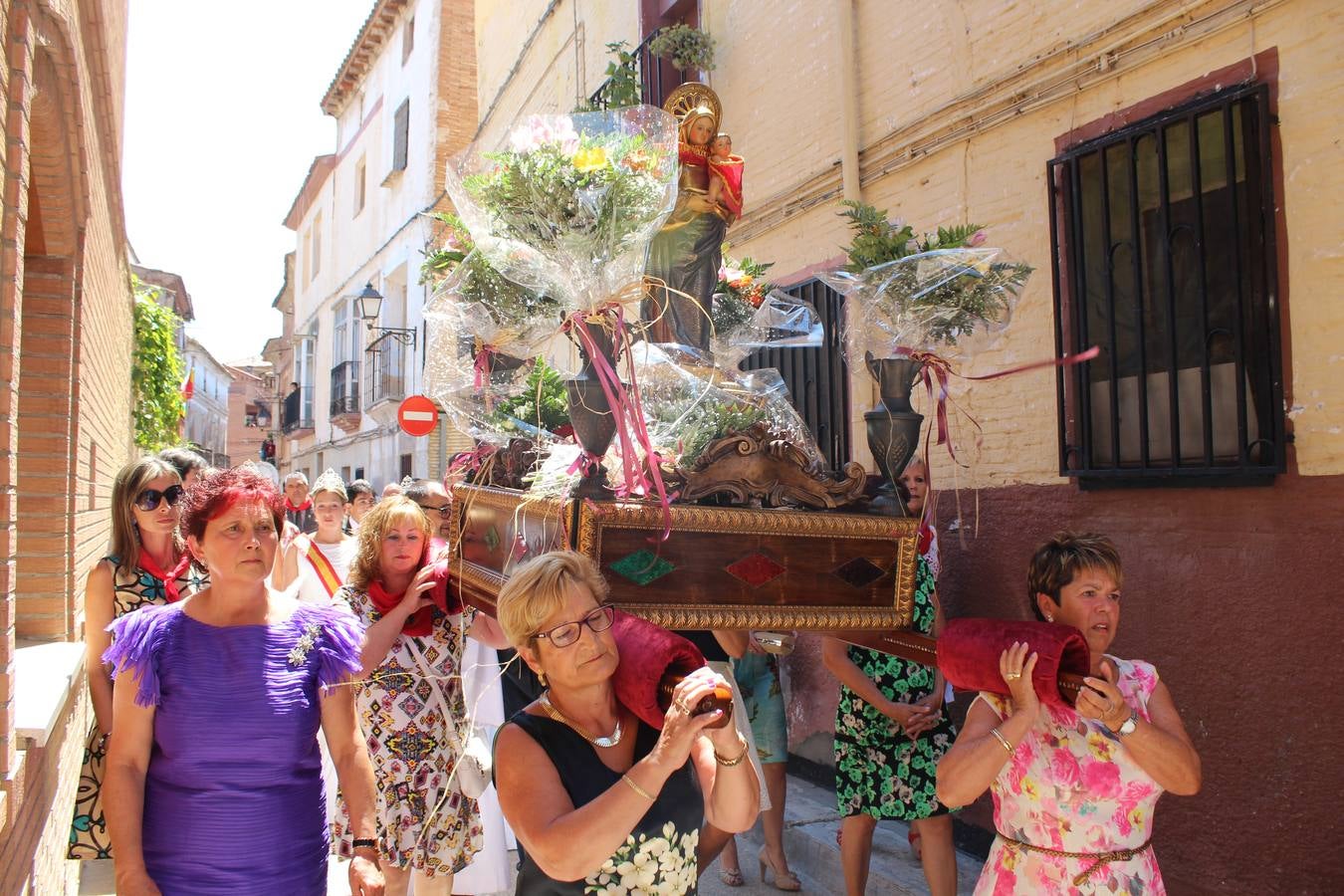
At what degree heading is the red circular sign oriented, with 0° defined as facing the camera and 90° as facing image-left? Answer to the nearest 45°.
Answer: approximately 0°

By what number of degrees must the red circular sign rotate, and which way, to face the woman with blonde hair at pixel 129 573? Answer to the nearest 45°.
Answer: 0° — it already faces them

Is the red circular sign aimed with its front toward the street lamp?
no

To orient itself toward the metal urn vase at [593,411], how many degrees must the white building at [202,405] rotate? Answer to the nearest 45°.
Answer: approximately 45° to its right

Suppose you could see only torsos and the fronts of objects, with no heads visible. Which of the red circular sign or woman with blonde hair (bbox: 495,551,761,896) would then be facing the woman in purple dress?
the red circular sign

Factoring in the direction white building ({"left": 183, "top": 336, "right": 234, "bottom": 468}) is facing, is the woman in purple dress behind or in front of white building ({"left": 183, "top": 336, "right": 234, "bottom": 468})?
in front

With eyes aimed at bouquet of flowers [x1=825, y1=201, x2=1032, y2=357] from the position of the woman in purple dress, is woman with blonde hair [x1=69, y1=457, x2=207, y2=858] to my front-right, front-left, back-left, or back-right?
back-left

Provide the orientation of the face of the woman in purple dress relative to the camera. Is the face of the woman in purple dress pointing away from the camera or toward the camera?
toward the camera

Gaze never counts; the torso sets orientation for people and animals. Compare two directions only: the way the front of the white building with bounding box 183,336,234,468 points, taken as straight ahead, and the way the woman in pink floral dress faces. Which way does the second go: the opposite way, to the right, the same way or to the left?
to the right

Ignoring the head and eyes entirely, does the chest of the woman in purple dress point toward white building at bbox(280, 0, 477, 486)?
no

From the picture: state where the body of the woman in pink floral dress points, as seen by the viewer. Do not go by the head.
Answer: toward the camera

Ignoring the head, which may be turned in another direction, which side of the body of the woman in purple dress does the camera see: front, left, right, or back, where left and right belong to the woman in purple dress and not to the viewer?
front

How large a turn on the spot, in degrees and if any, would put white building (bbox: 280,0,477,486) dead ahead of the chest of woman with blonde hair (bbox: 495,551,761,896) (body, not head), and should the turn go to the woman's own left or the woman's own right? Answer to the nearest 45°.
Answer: approximately 135° to the woman's own left

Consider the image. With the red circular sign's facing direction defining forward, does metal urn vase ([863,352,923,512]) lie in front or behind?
in front

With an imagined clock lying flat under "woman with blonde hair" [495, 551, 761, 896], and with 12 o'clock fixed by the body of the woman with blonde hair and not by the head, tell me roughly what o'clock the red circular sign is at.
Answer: The red circular sign is roughly at 7 o'clock from the woman with blonde hair.

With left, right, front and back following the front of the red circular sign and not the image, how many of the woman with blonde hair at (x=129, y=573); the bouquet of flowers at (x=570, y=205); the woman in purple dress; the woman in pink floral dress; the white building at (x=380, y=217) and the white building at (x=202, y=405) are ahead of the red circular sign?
4
